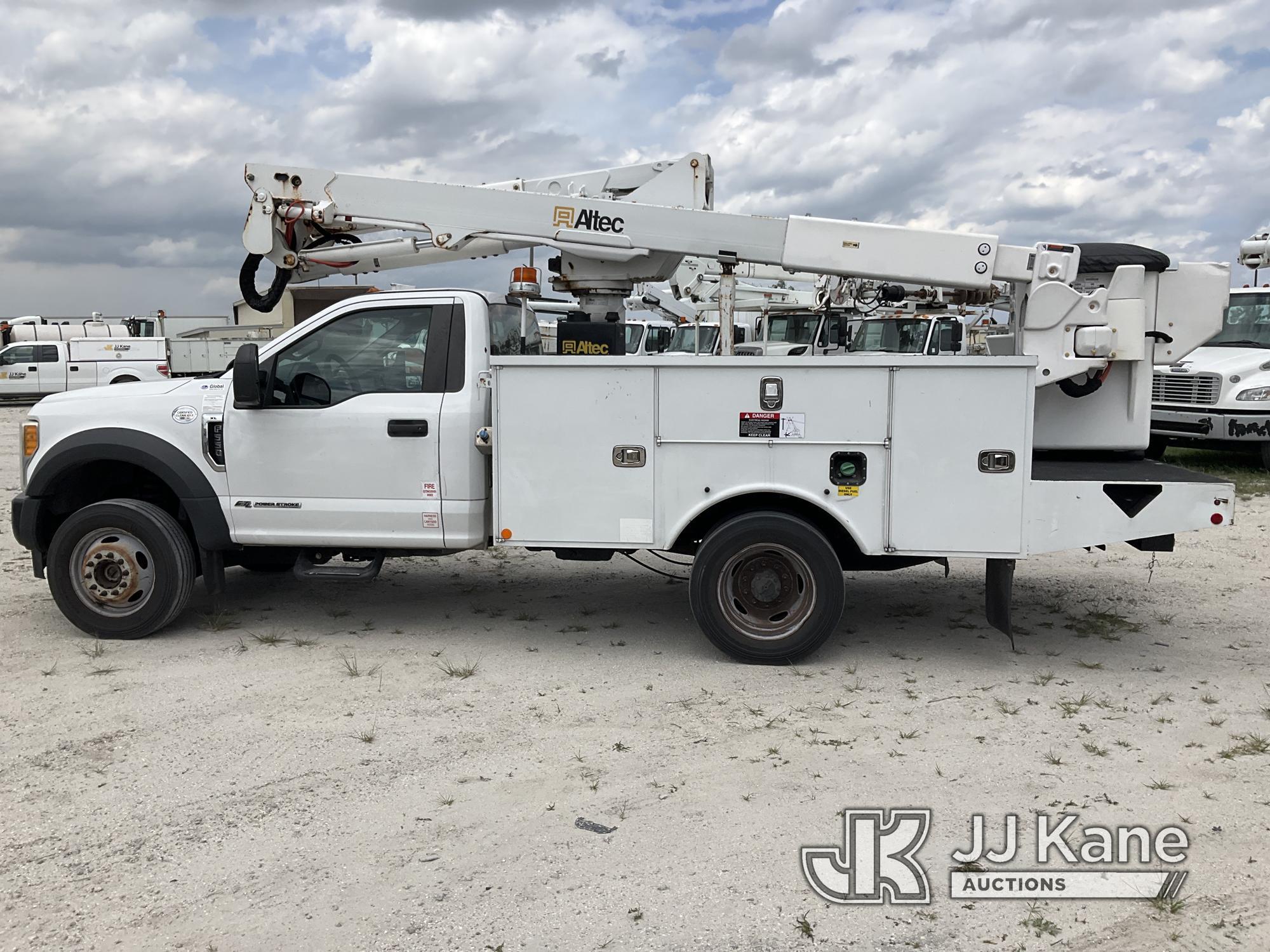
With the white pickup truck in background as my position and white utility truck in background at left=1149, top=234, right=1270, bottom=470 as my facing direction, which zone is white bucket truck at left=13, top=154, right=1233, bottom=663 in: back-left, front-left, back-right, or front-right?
front-right

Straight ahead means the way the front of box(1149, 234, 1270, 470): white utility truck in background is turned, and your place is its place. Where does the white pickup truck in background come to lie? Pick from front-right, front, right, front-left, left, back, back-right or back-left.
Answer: front-right

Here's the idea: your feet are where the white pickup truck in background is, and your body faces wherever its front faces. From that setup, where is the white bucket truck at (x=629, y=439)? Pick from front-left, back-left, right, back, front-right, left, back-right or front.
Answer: left

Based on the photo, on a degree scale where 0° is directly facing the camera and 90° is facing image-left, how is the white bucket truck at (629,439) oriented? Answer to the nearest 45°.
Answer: approximately 90°

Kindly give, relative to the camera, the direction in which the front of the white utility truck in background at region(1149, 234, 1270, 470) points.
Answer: facing the viewer and to the left of the viewer

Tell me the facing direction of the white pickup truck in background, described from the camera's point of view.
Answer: facing to the left of the viewer

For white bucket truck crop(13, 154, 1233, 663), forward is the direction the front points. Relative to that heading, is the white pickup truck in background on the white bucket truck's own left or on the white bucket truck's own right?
on the white bucket truck's own right

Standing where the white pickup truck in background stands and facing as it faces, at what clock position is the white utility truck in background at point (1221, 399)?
The white utility truck in background is roughly at 8 o'clock from the white pickup truck in background.

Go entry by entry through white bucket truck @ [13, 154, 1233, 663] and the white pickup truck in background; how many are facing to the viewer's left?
2

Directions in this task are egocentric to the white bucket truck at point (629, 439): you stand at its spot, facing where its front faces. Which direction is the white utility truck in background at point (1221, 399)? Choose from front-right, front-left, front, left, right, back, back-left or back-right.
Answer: back-right
